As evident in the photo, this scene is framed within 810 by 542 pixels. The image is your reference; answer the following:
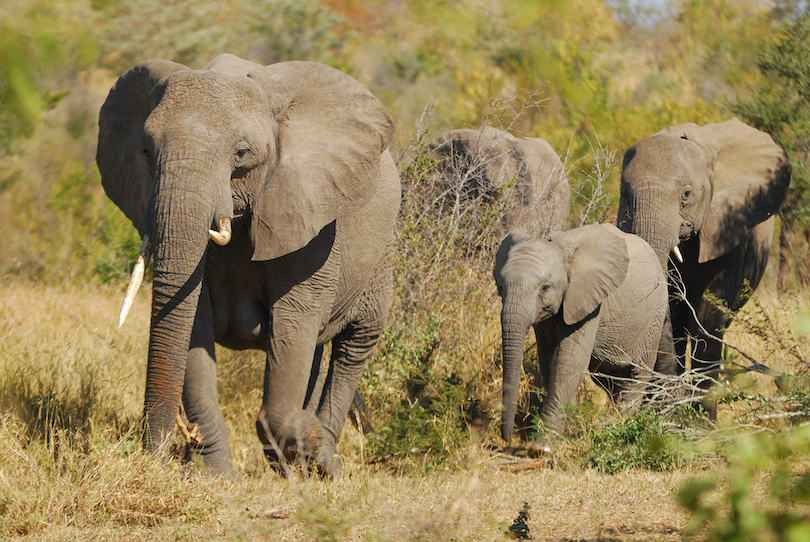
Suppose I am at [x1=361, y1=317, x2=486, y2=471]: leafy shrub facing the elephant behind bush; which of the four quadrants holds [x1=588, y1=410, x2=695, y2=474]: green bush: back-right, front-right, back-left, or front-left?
back-right

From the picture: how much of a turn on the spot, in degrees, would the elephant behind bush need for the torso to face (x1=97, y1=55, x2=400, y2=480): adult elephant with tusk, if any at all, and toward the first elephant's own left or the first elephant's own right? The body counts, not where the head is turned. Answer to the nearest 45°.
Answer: approximately 45° to the first elephant's own left

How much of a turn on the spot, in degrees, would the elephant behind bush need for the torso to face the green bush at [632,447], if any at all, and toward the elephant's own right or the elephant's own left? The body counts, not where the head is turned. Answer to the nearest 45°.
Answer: approximately 45° to the elephant's own left

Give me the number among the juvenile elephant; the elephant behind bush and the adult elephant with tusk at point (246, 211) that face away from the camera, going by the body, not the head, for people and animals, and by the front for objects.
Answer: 0

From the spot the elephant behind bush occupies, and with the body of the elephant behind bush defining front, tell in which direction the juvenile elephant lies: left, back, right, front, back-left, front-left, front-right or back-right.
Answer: front-left

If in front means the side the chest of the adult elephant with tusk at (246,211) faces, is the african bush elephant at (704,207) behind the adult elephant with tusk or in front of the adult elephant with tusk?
behind

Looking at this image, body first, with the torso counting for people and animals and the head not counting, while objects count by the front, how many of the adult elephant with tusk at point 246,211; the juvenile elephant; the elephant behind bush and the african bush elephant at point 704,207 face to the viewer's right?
0

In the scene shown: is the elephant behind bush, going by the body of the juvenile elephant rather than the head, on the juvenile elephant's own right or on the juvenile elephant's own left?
on the juvenile elephant's own right

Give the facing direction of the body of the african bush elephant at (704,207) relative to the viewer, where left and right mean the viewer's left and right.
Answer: facing the viewer and to the left of the viewer
